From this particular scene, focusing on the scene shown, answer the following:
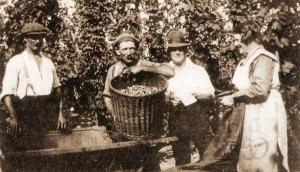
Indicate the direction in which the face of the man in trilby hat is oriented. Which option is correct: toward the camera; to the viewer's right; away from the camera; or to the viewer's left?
toward the camera

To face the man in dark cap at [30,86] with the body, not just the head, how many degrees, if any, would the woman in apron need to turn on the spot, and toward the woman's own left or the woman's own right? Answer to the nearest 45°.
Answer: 0° — they already face them

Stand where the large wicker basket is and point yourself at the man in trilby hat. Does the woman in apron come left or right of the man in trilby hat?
right

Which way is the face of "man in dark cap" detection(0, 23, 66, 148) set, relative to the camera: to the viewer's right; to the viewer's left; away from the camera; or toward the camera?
toward the camera

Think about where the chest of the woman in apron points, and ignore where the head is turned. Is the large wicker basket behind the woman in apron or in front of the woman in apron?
in front

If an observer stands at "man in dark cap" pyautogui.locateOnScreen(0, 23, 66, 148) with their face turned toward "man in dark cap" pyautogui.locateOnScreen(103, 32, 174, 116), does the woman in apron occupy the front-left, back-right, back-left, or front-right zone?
front-right

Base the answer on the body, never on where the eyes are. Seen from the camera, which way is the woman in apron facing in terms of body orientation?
to the viewer's left

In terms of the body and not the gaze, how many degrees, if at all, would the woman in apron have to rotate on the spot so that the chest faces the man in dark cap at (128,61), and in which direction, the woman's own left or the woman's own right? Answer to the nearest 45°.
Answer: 0° — they already face them

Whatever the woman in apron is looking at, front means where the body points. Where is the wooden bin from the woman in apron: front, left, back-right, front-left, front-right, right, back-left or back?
front
